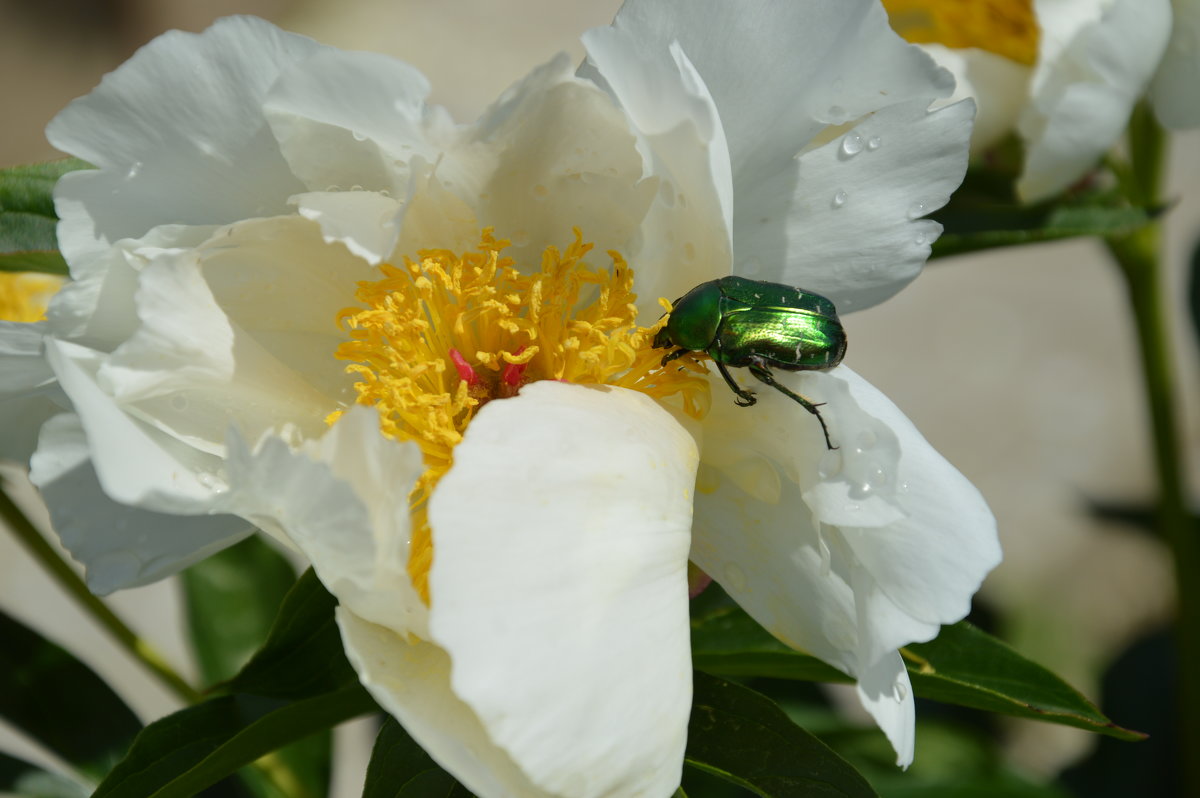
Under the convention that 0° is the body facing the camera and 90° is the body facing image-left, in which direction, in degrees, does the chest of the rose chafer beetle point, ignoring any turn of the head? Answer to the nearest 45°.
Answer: approximately 90°
